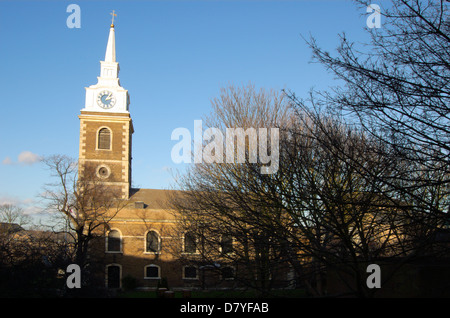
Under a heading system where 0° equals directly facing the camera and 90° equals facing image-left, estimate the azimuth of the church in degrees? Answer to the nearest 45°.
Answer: approximately 90°
